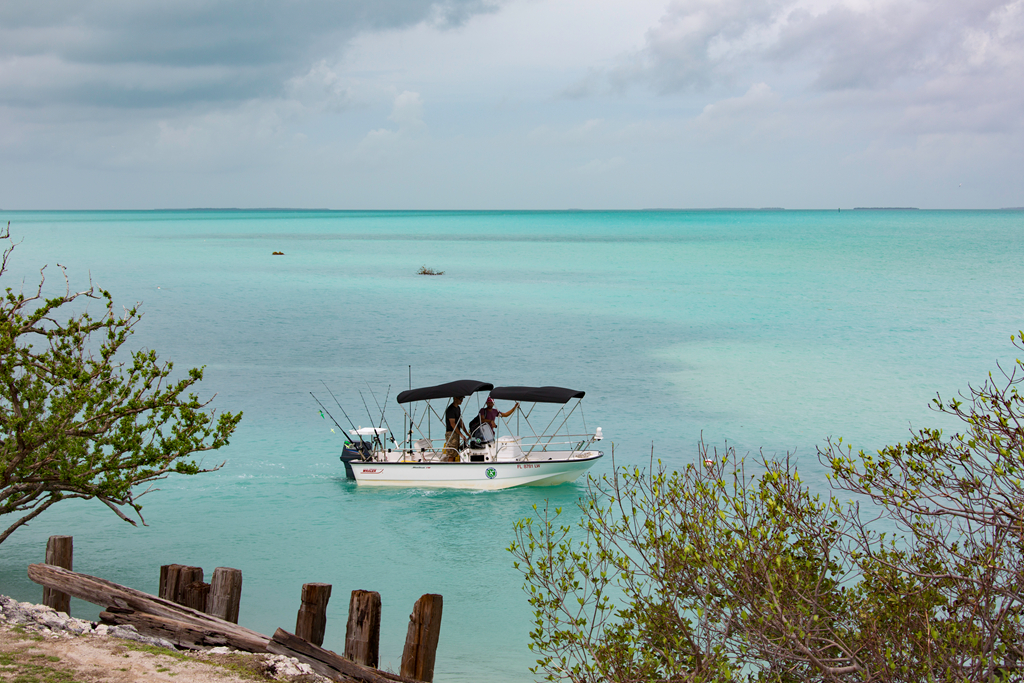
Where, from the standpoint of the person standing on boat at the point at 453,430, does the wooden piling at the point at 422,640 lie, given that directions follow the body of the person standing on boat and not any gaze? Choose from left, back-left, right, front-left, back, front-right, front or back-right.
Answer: right

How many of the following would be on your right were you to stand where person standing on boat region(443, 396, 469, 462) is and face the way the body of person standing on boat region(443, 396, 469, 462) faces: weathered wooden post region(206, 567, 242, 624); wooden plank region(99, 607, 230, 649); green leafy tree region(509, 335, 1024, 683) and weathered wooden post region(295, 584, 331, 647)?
4

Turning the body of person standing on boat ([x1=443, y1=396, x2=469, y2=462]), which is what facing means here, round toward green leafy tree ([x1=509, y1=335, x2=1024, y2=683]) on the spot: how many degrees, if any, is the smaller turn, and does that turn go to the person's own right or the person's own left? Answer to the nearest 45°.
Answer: approximately 90° to the person's own right

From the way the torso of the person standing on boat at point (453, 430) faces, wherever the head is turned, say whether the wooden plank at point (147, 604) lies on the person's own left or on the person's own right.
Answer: on the person's own right

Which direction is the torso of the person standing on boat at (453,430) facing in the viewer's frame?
to the viewer's right

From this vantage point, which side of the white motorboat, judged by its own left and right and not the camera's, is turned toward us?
right

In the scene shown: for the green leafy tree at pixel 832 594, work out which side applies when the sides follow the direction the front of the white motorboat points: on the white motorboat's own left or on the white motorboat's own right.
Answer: on the white motorboat's own right

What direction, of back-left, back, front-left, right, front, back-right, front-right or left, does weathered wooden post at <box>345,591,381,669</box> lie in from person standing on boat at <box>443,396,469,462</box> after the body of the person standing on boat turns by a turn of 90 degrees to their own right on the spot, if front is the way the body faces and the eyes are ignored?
front

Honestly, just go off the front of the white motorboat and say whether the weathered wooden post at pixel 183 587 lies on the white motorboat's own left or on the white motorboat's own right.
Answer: on the white motorboat's own right

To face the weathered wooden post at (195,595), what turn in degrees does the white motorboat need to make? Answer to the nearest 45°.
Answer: approximately 90° to its right

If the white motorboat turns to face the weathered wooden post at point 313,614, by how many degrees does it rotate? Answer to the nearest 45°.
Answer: approximately 90° to its right

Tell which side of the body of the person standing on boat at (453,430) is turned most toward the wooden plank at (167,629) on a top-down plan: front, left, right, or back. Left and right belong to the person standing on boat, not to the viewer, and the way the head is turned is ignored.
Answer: right

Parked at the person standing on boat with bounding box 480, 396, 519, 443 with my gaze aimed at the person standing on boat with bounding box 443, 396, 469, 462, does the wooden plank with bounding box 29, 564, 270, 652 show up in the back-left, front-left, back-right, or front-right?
front-left
